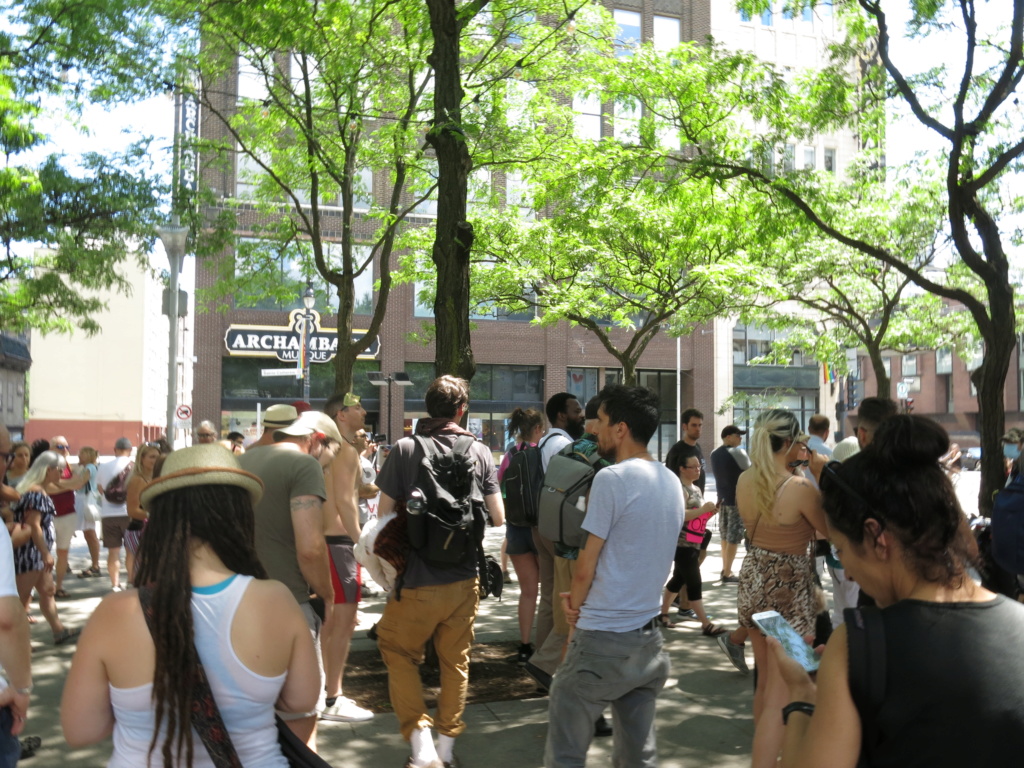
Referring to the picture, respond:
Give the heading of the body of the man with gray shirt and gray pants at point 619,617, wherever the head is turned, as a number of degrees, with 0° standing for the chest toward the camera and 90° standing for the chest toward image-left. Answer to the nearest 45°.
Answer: approximately 135°

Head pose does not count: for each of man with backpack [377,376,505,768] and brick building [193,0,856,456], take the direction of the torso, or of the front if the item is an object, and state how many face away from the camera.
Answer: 1

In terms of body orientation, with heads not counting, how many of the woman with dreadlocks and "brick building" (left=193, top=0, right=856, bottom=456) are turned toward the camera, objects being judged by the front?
1

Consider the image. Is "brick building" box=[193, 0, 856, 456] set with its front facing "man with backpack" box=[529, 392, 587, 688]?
yes

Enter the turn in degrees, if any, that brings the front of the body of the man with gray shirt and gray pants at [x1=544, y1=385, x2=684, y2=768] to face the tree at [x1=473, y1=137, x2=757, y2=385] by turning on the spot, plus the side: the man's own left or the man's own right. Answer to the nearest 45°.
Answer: approximately 45° to the man's own right

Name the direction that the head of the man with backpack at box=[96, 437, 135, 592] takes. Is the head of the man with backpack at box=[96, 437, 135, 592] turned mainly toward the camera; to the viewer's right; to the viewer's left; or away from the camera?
away from the camera

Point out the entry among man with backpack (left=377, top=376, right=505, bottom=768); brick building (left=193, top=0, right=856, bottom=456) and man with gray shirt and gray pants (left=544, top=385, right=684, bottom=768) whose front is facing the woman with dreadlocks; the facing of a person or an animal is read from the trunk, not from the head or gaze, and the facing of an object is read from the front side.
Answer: the brick building

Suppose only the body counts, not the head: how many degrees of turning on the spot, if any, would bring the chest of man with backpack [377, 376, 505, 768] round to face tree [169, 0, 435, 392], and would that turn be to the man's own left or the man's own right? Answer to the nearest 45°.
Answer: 0° — they already face it

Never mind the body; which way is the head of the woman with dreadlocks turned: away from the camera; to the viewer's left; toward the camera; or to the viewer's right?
away from the camera

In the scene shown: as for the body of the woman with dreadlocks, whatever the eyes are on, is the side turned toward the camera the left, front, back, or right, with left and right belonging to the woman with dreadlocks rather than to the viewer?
back

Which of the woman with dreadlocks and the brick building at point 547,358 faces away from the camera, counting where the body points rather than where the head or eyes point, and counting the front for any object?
the woman with dreadlocks

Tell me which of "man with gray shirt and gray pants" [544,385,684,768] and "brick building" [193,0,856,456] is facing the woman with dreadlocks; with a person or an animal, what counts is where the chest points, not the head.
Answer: the brick building

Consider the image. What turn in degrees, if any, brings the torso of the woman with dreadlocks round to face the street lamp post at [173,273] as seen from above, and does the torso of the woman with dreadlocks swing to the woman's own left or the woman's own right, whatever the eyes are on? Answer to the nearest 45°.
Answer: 0° — they already face it

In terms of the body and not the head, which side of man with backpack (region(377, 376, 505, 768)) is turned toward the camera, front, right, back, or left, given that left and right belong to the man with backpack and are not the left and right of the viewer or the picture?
back
